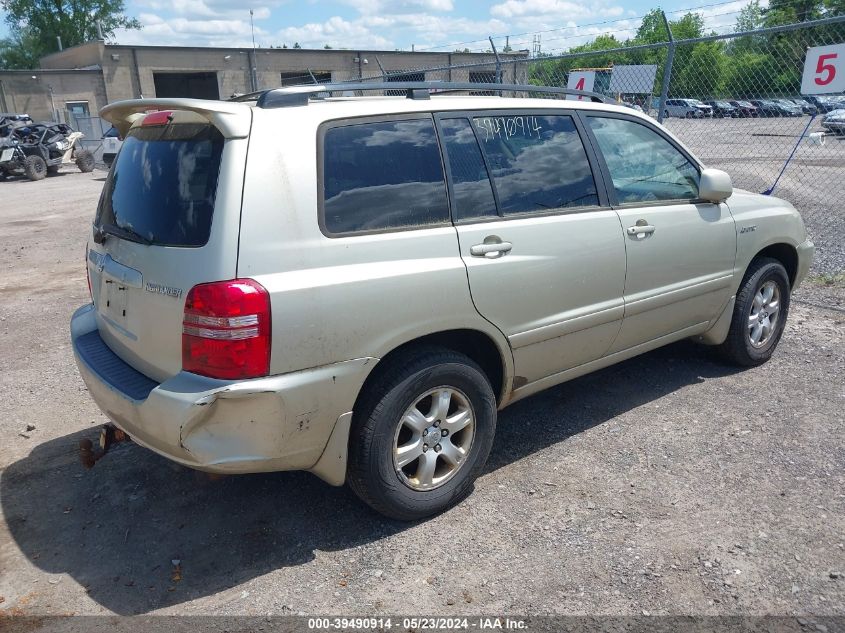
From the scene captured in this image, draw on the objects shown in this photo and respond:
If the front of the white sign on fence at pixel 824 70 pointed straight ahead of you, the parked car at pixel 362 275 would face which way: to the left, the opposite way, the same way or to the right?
the opposite way

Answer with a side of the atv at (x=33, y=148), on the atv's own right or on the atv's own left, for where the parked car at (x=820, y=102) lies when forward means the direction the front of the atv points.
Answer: on the atv's own left

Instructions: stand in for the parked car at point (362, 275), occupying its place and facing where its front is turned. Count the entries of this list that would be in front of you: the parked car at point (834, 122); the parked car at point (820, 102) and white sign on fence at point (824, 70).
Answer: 3

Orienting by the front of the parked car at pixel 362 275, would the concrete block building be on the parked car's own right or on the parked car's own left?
on the parked car's own left

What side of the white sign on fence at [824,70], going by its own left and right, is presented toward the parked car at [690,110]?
back

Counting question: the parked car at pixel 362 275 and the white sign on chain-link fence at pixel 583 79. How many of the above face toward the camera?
1

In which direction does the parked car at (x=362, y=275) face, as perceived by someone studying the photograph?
facing away from the viewer and to the right of the viewer

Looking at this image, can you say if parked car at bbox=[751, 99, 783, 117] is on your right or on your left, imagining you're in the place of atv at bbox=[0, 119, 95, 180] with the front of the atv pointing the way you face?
on your left

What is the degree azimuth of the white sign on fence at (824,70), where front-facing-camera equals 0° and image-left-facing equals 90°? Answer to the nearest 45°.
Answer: approximately 0°

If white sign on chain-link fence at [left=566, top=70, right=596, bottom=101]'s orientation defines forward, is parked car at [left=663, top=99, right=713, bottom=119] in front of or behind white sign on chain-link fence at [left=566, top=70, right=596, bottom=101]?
behind
